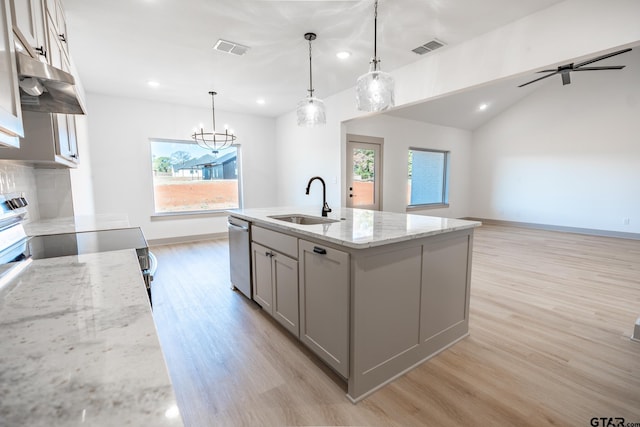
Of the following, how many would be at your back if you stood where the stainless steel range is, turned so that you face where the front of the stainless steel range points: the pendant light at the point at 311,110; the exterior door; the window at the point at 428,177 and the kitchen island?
0

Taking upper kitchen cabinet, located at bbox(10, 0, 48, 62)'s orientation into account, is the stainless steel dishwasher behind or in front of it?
in front

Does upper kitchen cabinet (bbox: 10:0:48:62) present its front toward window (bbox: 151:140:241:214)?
no

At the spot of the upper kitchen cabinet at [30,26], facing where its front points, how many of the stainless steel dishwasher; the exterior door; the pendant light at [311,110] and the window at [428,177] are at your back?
0

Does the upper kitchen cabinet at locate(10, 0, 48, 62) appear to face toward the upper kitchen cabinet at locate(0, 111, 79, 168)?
no

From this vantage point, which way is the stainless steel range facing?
to the viewer's right

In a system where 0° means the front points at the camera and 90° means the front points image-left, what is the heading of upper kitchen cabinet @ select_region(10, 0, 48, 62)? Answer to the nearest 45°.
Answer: approximately 270°

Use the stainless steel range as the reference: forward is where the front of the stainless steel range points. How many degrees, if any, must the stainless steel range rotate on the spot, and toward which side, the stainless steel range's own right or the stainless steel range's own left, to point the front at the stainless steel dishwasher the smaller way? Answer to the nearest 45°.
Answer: approximately 45° to the stainless steel range's own left

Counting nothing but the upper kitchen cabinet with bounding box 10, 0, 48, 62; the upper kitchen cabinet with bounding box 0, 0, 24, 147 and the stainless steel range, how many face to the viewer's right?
3

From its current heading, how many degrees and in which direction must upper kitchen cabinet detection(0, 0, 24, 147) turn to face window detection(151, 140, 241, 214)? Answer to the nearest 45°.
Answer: approximately 45° to its left

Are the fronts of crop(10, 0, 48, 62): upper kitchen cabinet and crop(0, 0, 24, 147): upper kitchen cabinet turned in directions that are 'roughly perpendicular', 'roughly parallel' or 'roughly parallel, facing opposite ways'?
roughly parallel

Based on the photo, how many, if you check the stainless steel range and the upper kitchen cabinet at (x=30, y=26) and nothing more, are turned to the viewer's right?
2

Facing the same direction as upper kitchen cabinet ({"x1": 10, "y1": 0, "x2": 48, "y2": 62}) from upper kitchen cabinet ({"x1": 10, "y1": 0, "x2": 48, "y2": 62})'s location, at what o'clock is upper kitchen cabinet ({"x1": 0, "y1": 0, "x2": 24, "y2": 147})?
upper kitchen cabinet ({"x1": 0, "y1": 0, "x2": 24, "y2": 147}) is roughly at 3 o'clock from upper kitchen cabinet ({"x1": 10, "y1": 0, "x2": 48, "y2": 62}).
